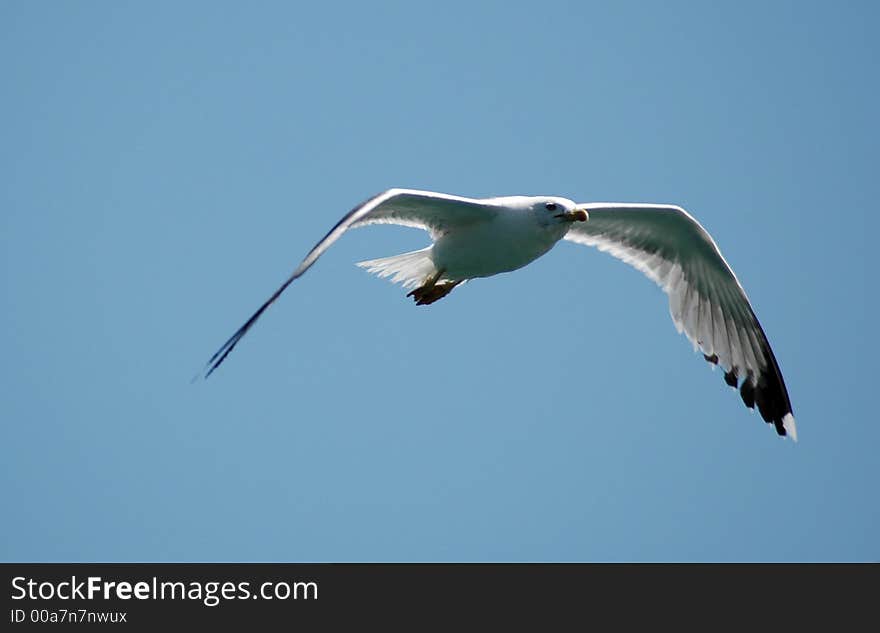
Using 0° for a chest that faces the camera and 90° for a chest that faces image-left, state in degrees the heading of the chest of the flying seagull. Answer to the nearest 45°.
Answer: approximately 315°
